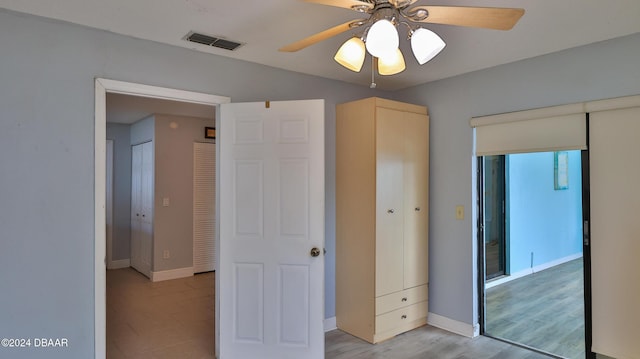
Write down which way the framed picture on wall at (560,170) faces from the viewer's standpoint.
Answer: facing the viewer and to the right of the viewer

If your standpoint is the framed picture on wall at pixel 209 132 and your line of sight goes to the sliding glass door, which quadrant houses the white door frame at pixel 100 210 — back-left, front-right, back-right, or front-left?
front-right

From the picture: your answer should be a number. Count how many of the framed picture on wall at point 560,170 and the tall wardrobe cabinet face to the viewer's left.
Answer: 0

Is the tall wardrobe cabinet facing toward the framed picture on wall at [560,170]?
no

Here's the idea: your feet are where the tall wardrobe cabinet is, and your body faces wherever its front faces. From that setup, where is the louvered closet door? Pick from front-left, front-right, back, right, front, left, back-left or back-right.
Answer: back

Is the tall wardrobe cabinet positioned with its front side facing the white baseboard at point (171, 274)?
no

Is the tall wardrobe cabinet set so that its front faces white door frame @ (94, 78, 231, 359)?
no

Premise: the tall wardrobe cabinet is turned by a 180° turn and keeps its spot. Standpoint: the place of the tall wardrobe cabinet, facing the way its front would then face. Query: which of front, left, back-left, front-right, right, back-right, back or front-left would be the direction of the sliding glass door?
right

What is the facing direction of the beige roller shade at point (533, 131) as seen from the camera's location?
facing the viewer and to the left of the viewer

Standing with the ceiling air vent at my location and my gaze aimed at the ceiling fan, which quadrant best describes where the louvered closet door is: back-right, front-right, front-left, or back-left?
back-left

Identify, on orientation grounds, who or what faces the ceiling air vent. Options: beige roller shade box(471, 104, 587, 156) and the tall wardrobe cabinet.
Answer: the beige roller shade
